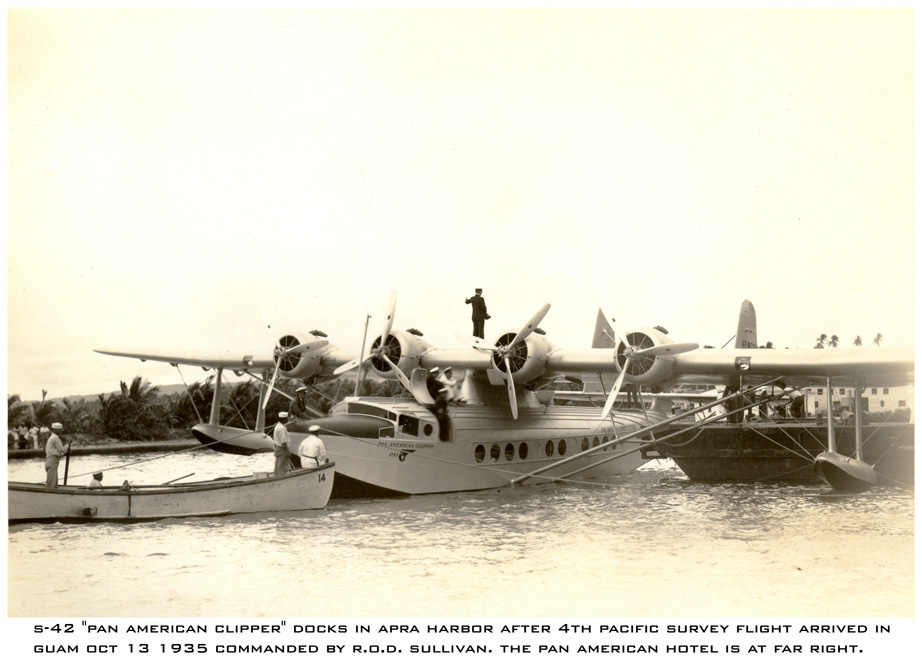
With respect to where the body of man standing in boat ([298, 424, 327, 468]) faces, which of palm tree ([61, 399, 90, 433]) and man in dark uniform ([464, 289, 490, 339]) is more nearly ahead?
the man in dark uniform

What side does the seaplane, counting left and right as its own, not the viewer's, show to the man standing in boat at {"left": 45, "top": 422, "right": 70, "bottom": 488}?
front

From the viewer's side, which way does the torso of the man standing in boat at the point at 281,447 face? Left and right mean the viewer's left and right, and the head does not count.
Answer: facing away from the viewer and to the right of the viewer

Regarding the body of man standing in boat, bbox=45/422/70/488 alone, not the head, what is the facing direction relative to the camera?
to the viewer's right

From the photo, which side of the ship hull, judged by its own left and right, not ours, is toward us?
left

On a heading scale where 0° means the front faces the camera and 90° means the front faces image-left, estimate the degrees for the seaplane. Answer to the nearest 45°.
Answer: approximately 45°

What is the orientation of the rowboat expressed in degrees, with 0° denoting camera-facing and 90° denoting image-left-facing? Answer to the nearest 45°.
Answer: approximately 270°

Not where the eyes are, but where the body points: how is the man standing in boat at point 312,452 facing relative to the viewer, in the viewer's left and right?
facing away from the viewer and to the right of the viewer

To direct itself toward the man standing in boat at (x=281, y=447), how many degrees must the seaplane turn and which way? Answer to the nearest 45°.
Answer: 0° — it already faces them

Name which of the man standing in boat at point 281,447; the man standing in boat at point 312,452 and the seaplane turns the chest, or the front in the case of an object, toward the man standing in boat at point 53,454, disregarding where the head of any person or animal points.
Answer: the seaplane

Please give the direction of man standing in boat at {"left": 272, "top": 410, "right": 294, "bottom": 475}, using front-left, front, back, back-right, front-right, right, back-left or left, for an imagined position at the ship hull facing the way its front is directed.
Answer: front-left

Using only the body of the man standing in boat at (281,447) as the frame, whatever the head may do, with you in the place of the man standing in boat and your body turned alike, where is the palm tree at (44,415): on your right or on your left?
on your left
